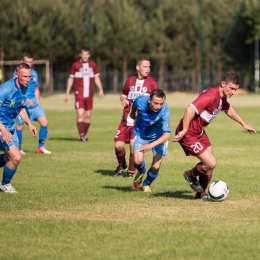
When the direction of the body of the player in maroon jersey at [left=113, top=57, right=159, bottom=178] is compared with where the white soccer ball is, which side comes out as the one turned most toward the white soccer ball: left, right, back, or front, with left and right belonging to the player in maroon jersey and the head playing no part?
front

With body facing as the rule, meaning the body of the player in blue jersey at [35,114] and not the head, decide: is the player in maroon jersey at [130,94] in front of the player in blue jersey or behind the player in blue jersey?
in front

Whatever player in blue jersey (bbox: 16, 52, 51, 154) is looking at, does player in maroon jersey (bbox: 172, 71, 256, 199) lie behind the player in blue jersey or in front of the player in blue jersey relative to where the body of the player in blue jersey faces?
in front

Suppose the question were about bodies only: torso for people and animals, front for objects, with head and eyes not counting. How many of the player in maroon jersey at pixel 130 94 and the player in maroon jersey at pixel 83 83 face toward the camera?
2

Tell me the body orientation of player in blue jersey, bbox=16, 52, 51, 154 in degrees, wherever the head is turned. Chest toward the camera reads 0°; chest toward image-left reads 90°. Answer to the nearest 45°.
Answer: approximately 315°

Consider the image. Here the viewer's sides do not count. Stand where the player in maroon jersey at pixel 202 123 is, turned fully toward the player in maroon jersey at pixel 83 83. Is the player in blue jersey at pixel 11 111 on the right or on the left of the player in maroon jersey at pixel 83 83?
left

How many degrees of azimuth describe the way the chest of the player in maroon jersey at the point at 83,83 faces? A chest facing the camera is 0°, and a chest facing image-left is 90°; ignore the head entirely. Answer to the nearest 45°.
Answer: approximately 0°
